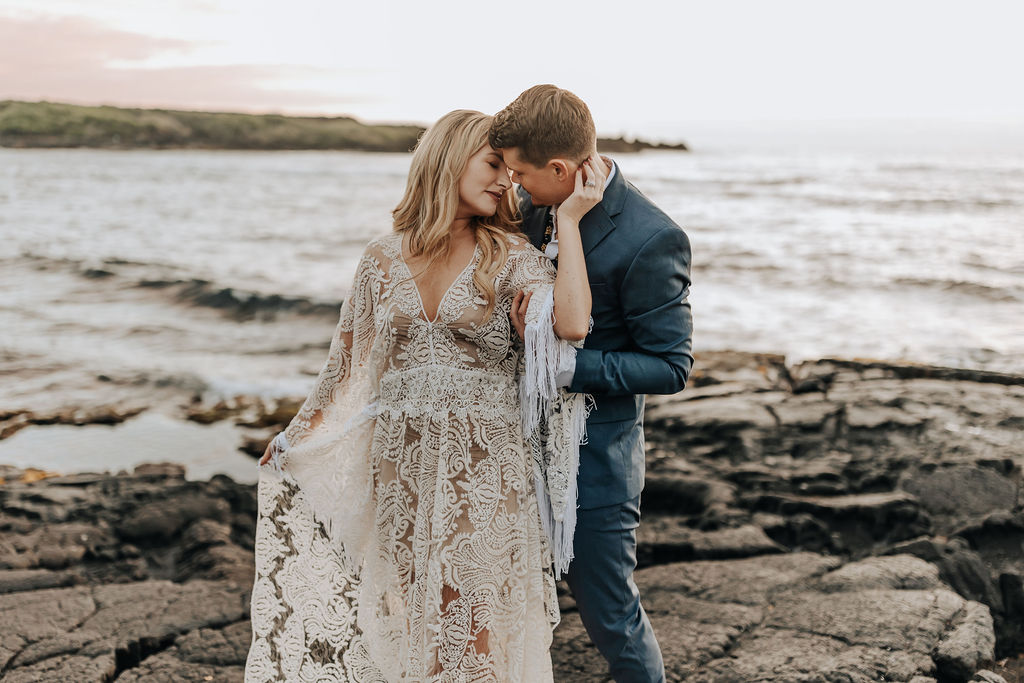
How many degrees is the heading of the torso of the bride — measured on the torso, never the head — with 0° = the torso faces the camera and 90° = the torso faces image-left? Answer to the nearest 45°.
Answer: approximately 0°

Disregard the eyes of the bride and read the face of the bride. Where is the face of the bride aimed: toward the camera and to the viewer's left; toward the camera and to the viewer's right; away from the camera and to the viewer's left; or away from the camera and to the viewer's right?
toward the camera and to the viewer's right
